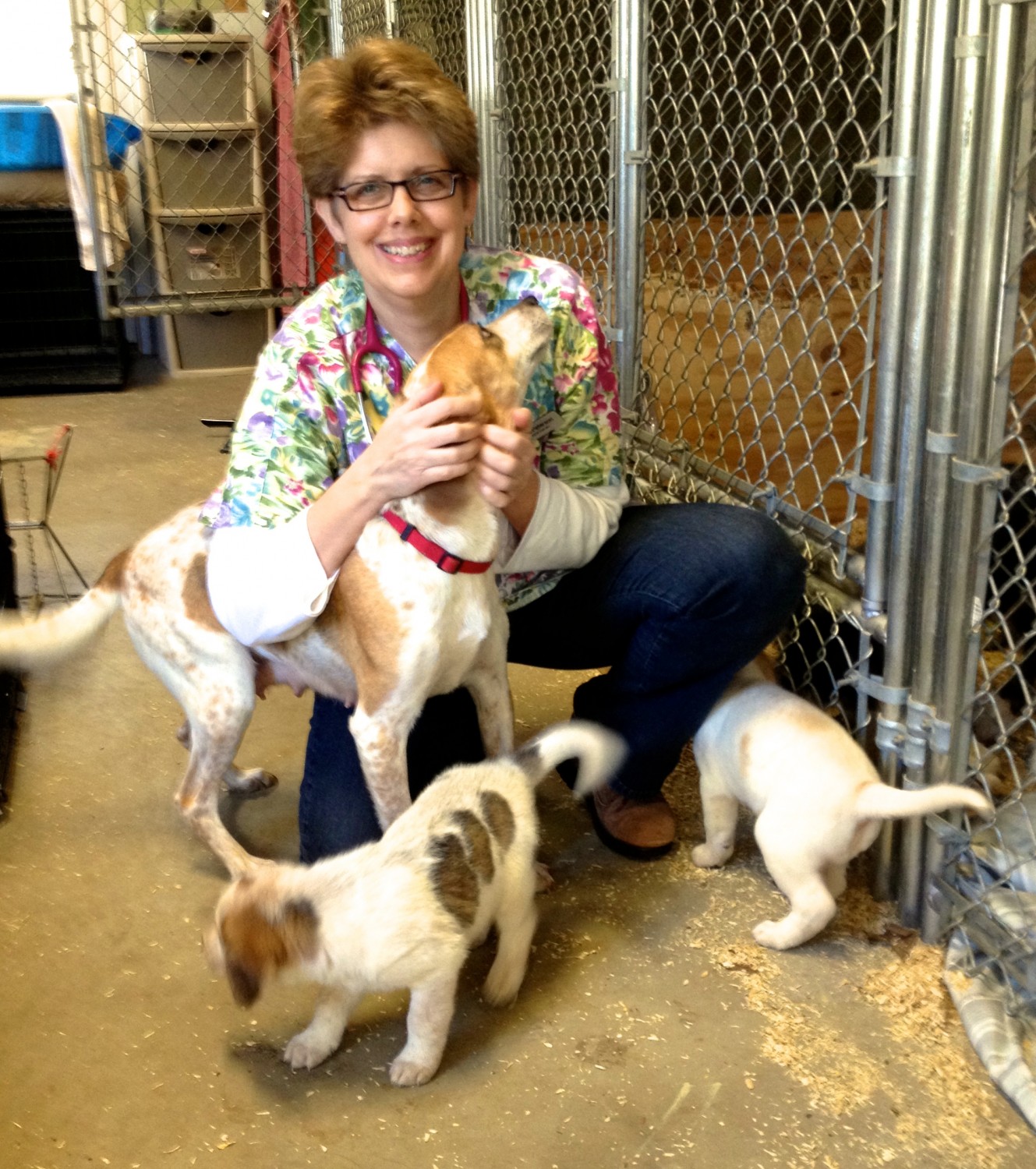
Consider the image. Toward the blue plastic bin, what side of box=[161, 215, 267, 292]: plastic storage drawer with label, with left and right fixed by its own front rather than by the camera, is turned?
right

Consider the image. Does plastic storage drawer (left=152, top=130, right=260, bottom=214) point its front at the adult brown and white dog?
yes

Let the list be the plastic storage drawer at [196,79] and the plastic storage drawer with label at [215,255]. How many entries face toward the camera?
2

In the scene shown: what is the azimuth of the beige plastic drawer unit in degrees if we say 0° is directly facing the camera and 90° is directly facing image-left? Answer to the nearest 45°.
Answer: approximately 0°

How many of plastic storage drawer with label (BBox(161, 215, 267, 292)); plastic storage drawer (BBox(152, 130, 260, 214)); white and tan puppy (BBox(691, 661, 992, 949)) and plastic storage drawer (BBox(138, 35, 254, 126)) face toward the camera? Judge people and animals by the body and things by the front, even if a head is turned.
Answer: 3

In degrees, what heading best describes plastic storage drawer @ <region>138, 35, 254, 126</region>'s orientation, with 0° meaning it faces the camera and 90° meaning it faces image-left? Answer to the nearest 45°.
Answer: approximately 0°

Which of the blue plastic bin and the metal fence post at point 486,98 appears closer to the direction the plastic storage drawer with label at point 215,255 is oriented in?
the metal fence post
